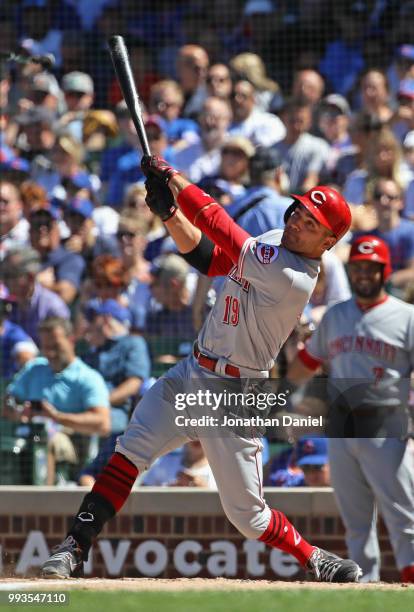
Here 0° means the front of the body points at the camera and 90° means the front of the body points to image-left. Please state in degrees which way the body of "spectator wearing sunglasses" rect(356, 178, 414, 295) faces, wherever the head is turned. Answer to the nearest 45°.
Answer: approximately 0°

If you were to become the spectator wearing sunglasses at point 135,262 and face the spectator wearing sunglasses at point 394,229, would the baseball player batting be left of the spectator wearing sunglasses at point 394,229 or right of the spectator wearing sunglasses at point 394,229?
right

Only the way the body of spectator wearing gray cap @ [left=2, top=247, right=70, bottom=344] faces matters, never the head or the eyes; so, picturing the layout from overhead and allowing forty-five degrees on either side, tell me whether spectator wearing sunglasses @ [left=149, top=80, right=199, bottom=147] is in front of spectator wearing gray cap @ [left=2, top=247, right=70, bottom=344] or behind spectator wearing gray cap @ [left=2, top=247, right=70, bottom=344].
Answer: behind

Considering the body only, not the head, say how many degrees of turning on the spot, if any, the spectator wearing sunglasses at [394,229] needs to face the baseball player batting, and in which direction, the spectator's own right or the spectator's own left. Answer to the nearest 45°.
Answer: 0° — they already face them

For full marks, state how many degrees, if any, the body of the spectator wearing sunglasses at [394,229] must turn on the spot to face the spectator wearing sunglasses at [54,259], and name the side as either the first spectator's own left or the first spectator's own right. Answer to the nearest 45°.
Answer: approximately 90° to the first spectator's own right

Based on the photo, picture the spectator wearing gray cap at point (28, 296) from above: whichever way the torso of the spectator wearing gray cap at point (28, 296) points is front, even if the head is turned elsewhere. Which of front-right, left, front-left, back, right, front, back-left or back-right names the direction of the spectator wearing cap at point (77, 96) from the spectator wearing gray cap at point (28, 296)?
back-right

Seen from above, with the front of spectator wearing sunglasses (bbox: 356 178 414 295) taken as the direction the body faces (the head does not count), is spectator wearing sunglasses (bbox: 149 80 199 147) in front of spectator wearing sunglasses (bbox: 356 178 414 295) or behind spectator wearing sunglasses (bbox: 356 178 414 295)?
behind

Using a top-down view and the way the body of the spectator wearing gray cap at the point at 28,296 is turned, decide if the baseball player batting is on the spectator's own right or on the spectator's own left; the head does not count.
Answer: on the spectator's own left

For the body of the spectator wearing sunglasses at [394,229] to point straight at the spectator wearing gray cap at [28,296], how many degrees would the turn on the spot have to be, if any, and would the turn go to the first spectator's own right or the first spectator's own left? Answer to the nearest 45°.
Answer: approximately 90° to the first spectator's own right
